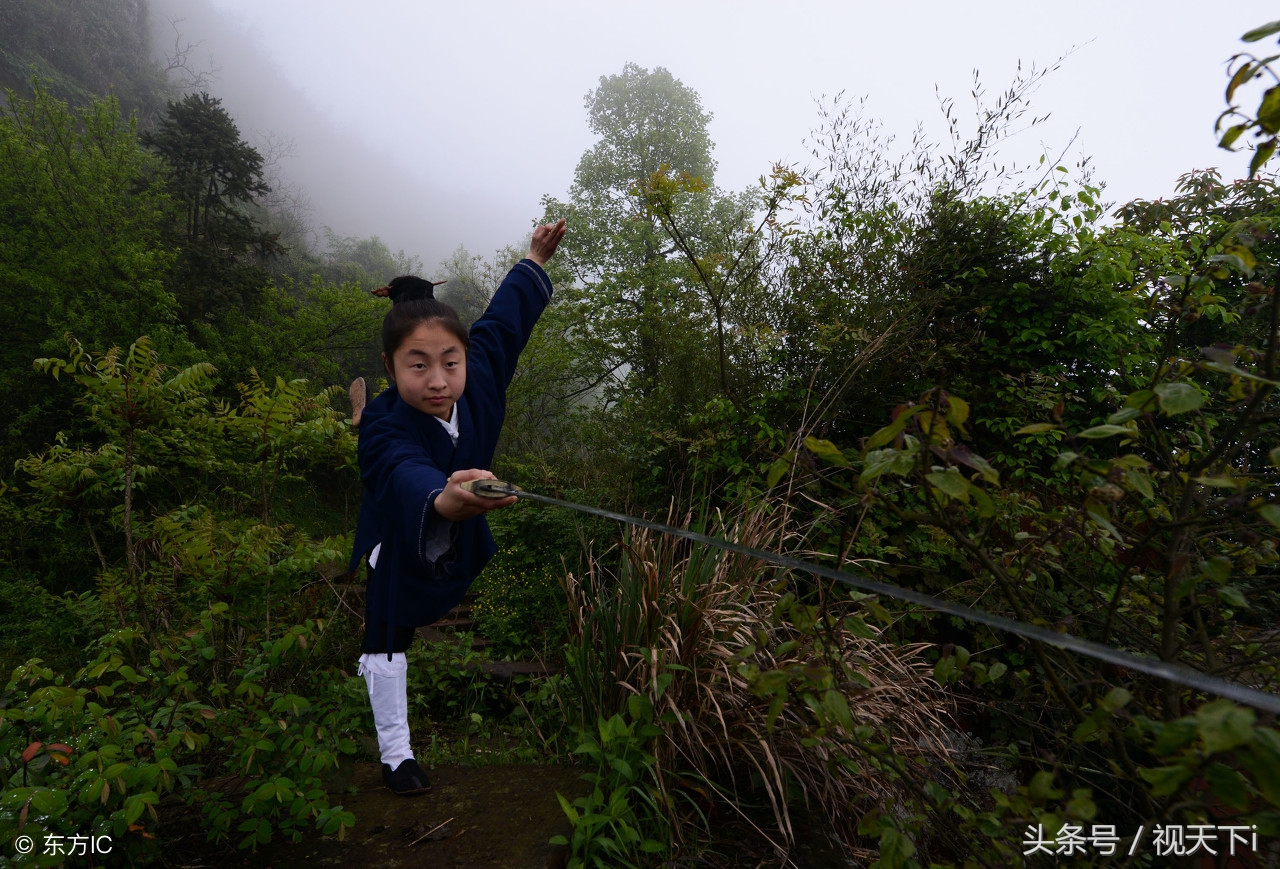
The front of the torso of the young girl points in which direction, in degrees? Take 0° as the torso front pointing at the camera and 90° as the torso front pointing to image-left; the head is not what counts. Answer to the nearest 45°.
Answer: approximately 315°

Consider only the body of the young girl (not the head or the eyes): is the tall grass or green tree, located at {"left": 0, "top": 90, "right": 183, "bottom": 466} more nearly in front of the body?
the tall grass

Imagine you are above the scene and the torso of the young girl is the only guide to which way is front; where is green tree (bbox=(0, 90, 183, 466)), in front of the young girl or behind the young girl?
behind

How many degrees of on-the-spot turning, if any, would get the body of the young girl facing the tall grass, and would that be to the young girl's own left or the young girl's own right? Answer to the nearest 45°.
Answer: approximately 45° to the young girl's own left

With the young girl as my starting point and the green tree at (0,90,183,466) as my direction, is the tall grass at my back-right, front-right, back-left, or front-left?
back-right

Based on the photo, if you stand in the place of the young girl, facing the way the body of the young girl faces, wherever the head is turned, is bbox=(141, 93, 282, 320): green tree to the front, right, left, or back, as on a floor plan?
back

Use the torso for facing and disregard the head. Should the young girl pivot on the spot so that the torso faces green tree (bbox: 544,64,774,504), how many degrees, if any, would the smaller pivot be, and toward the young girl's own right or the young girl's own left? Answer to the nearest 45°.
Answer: approximately 135° to the young girl's own left
